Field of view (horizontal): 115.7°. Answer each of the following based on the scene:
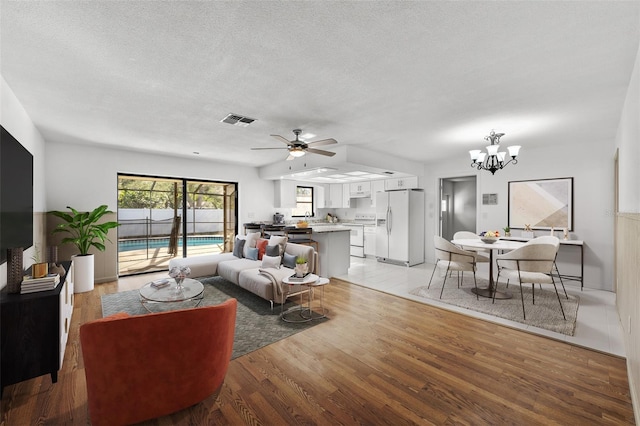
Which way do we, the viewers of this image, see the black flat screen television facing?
facing to the right of the viewer

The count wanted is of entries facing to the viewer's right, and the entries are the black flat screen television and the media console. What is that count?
2

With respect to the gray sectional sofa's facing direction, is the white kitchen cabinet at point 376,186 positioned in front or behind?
behind

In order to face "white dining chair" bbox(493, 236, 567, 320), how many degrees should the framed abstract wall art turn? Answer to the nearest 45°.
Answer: approximately 45° to its left

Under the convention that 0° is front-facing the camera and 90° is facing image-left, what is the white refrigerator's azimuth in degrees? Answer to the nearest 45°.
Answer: approximately 45°

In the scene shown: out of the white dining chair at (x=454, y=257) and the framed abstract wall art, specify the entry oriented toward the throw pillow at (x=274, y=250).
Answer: the framed abstract wall art

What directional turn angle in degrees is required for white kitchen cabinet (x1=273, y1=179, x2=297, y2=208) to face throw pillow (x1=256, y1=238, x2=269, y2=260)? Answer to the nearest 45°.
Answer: approximately 45° to its right
